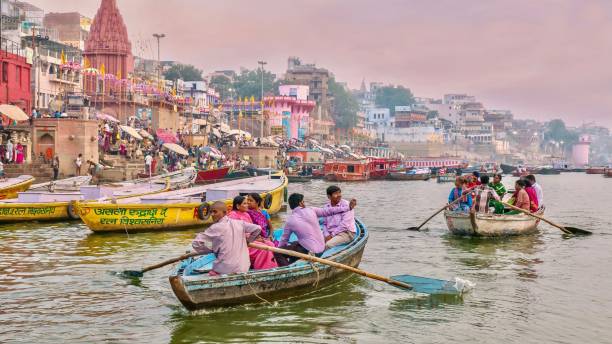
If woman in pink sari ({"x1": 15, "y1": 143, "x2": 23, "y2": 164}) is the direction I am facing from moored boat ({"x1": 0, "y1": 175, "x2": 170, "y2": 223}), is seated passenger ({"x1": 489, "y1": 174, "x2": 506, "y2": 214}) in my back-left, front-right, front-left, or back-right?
back-right

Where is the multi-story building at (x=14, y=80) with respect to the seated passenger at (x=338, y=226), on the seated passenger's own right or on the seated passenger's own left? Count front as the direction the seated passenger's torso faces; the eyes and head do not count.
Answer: on the seated passenger's own right

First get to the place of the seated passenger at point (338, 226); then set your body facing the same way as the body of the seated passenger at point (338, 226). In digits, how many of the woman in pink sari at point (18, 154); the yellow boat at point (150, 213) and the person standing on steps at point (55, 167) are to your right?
3

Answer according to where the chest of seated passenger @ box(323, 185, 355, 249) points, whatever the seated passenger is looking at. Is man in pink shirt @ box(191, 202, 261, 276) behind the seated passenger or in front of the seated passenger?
in front

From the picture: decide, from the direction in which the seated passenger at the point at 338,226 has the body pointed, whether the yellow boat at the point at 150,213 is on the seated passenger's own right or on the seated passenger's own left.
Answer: on the seated passenger's own right

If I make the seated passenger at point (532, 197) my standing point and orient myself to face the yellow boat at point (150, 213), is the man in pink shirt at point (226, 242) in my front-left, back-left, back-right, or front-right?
front-left

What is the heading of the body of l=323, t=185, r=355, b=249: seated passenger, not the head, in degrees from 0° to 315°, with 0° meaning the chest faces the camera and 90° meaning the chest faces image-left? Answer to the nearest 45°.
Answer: approximately 45°

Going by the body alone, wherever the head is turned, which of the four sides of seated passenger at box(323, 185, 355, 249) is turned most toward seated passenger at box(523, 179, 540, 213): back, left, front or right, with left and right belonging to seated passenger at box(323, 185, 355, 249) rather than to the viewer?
back

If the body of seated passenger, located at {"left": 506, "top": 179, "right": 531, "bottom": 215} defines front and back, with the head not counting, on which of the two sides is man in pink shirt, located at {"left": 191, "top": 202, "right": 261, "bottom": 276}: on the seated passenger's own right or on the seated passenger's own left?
on the seated passenger's own left
